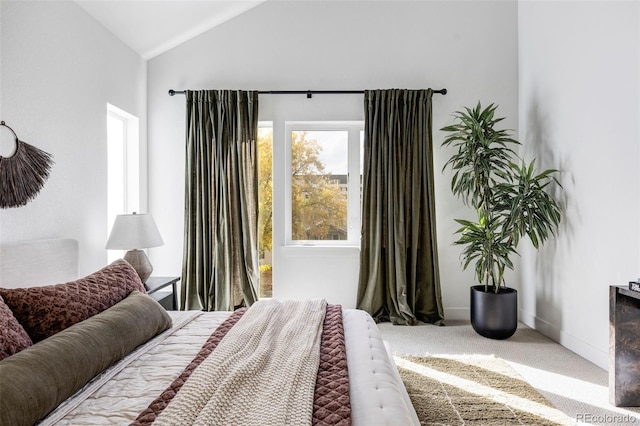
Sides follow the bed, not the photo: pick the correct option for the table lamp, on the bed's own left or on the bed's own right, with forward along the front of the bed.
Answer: on the bed's own left

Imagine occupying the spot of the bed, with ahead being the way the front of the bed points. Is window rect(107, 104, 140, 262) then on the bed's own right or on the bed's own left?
on the bed's own left

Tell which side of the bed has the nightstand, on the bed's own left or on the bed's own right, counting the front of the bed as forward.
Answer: on the bed's own left

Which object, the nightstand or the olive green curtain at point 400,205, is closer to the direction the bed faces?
the olive green curtain

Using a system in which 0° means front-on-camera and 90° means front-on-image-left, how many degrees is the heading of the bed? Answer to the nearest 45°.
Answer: approximately 270°

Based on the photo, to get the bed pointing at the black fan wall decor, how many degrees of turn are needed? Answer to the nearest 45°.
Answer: approximately 135° to its left

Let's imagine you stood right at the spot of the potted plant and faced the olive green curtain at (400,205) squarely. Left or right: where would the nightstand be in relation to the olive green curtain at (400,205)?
left

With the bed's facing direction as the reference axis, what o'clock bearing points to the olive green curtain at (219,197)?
The olive green curtain is roughly at 9 o'clock from the bed.

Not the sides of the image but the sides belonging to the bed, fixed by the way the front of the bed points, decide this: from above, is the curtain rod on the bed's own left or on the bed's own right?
on the bed's own left
